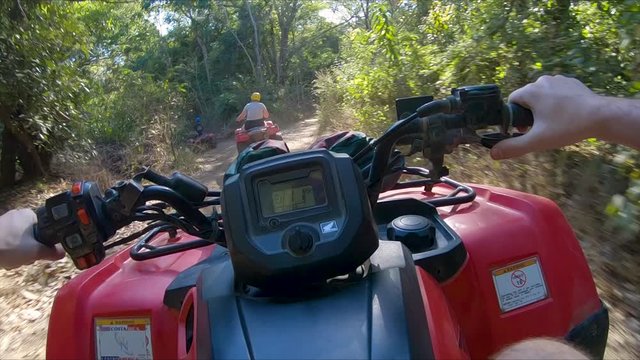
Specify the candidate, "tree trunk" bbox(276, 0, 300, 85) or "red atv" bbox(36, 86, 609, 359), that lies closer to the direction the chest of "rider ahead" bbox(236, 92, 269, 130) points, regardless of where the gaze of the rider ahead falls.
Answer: the tree trunk

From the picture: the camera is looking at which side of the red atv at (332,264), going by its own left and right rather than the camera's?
back

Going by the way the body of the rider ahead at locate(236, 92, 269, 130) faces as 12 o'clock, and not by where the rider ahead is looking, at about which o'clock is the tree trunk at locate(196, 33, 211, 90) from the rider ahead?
The tree trunk is roughly at 12 o'clock from the rider ahead.

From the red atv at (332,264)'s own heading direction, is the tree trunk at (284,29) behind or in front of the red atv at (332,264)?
in front

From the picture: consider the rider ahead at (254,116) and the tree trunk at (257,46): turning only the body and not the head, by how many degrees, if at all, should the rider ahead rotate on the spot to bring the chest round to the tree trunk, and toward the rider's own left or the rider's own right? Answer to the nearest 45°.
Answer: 0° — they already face it

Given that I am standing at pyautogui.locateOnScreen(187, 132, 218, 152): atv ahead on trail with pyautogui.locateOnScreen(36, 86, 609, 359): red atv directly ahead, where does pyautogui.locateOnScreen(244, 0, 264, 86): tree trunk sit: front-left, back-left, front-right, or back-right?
back-left

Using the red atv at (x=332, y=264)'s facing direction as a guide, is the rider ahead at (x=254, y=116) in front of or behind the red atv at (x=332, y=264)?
in front

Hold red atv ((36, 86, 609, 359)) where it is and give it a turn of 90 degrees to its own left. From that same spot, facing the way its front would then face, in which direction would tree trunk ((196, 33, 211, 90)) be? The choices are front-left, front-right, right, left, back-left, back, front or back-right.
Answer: right

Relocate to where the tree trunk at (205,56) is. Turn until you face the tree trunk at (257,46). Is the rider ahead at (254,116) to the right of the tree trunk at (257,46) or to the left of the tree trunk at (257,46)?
right

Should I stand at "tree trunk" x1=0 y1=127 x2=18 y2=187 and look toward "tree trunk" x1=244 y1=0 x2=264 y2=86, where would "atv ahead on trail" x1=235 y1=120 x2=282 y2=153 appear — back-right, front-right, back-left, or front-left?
front-right

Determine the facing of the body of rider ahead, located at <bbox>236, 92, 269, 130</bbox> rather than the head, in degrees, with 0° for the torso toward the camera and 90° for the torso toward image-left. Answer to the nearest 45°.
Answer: approximately 180°

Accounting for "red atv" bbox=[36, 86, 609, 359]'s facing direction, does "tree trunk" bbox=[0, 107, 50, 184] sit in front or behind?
in front

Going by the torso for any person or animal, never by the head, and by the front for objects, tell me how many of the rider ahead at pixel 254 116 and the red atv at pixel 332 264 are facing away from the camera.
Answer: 2

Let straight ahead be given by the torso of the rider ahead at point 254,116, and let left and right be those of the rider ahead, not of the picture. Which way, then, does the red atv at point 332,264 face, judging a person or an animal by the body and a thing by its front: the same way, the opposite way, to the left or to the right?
the same way
